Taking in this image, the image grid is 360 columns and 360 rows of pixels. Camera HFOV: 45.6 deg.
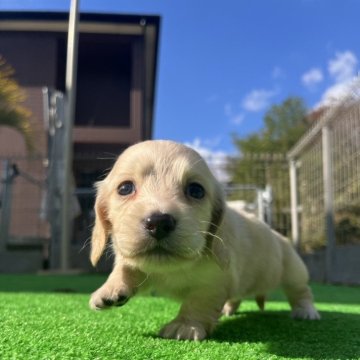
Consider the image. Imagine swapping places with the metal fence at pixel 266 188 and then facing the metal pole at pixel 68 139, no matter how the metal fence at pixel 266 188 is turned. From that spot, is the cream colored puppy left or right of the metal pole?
left

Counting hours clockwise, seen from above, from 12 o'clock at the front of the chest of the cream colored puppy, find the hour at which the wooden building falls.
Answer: The wooden building is roughly at 4 o'clock from the cream colored puppy.

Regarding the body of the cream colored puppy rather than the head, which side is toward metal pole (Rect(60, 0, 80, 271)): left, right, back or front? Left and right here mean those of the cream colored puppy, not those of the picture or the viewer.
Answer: right

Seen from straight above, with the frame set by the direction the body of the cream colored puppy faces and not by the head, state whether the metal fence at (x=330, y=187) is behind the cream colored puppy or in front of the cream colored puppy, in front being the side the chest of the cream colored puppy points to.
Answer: behind

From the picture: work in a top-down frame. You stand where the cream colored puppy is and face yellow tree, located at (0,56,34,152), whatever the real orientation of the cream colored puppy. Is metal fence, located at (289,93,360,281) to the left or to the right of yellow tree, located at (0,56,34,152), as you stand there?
right

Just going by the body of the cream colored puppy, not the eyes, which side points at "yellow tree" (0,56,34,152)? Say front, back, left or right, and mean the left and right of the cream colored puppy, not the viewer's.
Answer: right

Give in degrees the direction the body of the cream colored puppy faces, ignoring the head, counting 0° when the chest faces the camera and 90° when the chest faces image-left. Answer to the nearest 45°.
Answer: approximately 45°

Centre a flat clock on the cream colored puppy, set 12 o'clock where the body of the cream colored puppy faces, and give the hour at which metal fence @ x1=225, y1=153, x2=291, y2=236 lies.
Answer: The metal fence is roughly at 5 o'clock from the cream colored puppy.
